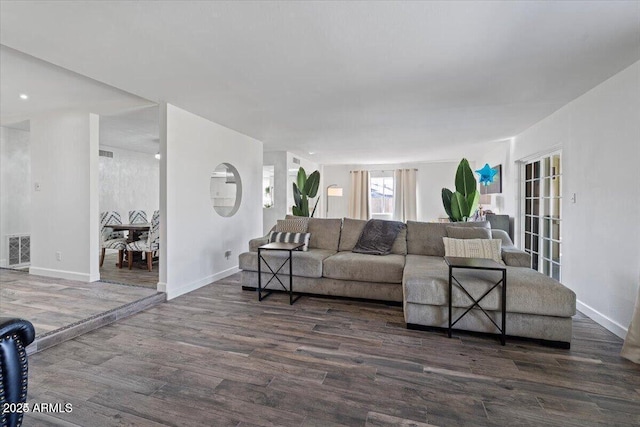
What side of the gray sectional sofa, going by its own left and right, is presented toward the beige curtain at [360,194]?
back

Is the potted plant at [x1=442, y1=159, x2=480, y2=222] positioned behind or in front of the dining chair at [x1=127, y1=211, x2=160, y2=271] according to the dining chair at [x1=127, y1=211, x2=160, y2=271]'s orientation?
behind

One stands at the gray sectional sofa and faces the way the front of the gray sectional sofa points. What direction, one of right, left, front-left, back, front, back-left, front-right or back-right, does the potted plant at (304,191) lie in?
back-right

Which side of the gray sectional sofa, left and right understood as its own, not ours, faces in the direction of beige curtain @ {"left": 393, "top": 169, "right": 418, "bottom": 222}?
back

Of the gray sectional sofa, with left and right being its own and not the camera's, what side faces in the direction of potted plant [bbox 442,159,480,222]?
back

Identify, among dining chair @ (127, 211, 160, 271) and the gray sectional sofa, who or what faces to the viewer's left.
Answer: the dining chair

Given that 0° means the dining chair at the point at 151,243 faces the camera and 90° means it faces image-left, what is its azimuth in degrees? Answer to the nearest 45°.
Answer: approximately 90°

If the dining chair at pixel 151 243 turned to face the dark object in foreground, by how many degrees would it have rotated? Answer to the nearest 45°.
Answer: approximately 90° to its left

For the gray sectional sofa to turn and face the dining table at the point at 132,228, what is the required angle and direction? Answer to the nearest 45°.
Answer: approximately 90° to its right

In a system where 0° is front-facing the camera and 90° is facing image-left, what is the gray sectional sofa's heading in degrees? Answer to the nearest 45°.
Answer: approximately 0°

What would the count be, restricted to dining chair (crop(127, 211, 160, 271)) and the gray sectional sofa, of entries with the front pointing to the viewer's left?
1

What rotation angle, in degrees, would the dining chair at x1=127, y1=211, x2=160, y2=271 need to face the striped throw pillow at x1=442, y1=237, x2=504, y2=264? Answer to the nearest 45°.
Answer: approximately 135° to its left

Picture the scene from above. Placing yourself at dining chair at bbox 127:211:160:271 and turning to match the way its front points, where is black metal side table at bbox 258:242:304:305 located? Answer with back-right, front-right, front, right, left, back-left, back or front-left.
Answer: back-left

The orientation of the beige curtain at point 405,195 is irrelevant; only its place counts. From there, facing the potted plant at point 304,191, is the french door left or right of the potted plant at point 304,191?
left

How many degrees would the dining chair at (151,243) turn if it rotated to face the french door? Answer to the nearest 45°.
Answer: approximately 135° to its left

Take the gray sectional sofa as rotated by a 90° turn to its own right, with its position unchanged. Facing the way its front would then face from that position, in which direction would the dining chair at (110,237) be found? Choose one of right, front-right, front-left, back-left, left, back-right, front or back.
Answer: front
